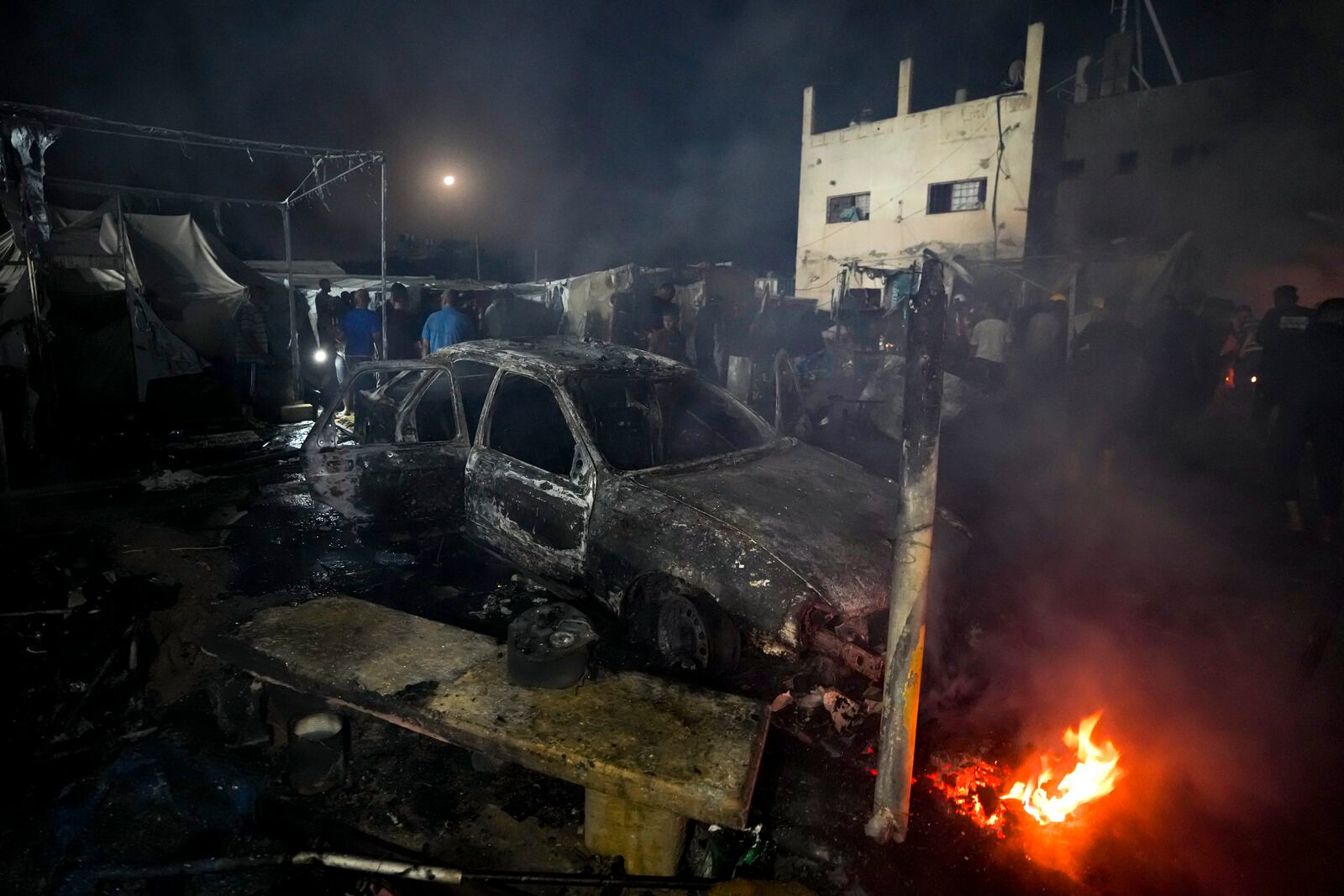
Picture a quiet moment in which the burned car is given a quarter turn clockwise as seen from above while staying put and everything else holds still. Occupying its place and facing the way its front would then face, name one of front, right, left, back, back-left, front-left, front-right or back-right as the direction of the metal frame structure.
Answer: right

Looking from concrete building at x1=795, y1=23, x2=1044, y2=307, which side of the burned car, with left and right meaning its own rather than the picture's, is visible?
left

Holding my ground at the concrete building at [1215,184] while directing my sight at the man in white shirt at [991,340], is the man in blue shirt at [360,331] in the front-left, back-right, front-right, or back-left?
front-right

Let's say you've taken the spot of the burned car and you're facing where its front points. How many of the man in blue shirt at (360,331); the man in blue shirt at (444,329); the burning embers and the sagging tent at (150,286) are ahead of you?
1

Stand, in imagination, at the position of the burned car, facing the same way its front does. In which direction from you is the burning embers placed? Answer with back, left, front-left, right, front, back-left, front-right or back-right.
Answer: front

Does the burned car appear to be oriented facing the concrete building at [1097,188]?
no

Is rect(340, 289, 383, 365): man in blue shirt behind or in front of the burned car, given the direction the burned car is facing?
behind

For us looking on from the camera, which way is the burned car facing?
facing the viewer and to the right of the viewer

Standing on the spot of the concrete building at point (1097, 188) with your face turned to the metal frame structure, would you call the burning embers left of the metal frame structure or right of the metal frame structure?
left

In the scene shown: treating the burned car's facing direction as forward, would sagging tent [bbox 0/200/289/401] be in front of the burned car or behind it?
behind

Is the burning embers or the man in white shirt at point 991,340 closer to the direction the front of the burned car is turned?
the burning embers

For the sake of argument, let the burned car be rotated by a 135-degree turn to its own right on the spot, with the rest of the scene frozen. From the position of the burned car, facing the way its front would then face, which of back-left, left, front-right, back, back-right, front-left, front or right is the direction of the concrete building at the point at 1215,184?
back-right

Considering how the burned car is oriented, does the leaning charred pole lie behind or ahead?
ahead

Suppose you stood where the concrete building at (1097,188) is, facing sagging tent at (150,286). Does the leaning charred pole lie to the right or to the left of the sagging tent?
left

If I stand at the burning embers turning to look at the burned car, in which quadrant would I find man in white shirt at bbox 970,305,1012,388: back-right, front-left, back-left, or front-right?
front-right

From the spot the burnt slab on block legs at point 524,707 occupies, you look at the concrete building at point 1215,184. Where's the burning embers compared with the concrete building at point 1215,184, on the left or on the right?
right
